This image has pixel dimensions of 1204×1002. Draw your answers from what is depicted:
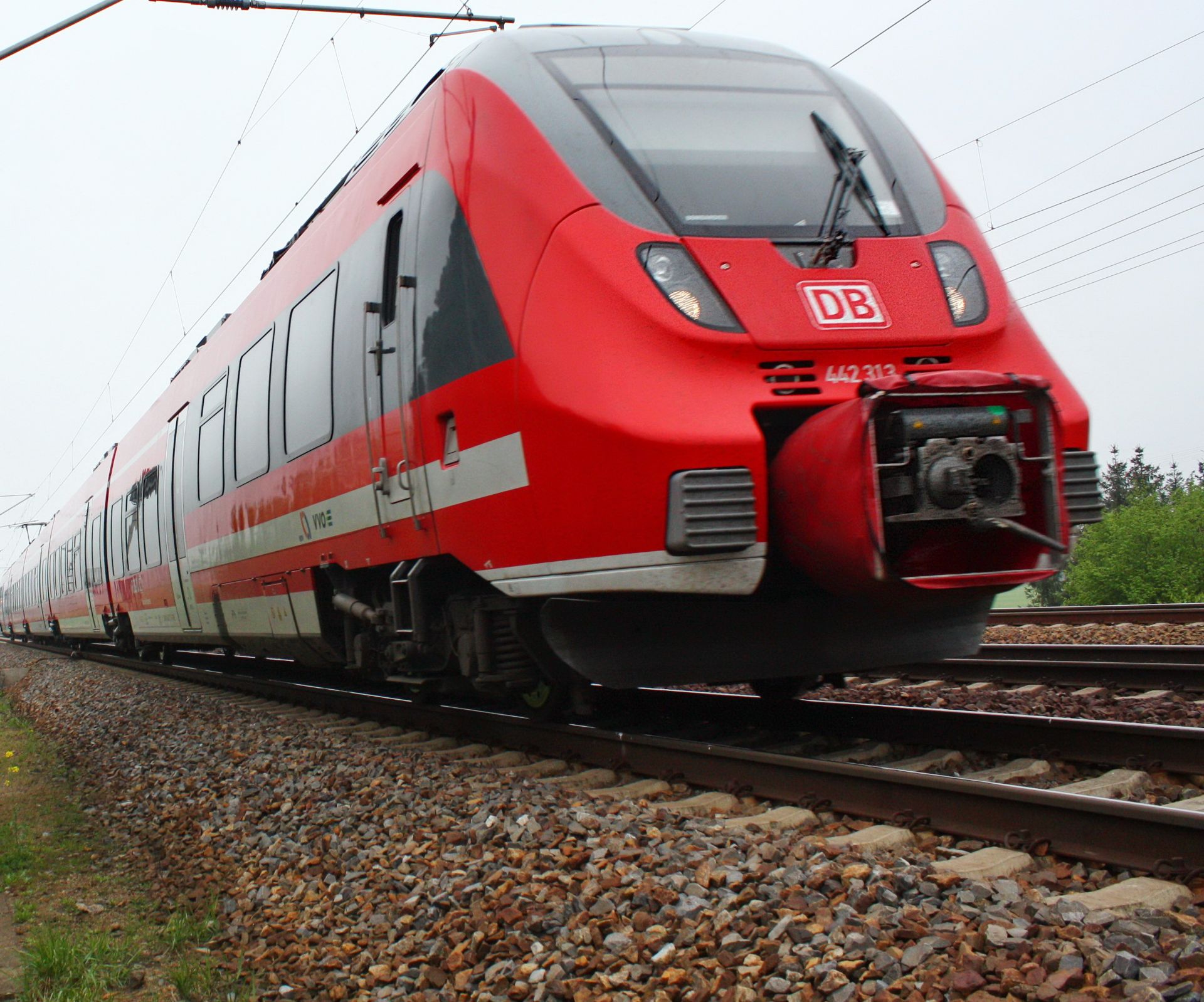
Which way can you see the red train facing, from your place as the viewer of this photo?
facing the viewer and to the right of the viewer

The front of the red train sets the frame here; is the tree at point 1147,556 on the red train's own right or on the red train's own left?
on the red train's own left

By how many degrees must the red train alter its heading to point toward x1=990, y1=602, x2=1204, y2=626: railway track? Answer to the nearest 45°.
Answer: approximately 90° to its left

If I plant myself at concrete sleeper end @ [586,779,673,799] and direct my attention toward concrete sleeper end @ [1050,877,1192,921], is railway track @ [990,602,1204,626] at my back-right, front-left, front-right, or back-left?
back-left
